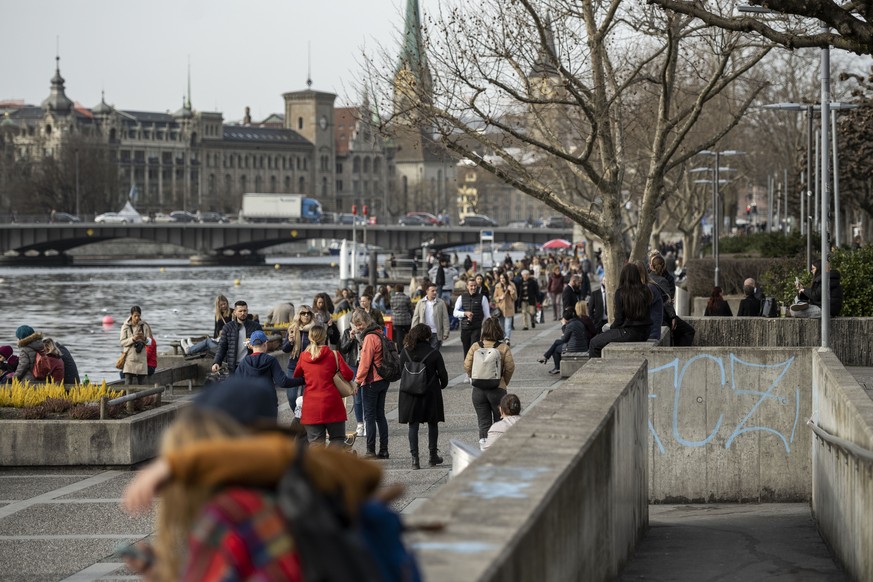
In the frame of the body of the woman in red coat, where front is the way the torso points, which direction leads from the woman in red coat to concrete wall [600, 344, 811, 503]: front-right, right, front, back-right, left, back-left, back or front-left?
right

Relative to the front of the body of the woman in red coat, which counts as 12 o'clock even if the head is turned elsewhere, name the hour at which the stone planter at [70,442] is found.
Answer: The stone planter is roughly at 10 o'clock from the woman in red coat.

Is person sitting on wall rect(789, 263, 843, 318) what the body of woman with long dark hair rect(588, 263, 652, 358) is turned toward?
no

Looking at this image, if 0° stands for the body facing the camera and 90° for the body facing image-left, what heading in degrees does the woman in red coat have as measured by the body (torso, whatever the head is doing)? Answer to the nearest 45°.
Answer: approximately 180°

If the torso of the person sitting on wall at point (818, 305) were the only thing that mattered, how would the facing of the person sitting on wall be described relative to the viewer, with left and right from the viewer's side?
facing to the left of the viewer

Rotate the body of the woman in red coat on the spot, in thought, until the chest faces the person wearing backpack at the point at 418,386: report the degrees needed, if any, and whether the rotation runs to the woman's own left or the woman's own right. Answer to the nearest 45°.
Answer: approximately 45° to the woman's own right

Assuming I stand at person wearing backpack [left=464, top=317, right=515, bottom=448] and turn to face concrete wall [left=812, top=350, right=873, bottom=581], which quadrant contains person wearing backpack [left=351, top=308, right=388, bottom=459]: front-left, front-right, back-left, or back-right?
back-right

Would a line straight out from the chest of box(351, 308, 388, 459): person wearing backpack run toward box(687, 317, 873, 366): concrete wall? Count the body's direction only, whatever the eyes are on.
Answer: no

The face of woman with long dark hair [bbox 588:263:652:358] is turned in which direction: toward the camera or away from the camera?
away from the camera

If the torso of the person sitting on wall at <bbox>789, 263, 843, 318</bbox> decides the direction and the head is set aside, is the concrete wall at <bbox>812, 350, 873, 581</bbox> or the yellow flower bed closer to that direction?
the yellow flower bed

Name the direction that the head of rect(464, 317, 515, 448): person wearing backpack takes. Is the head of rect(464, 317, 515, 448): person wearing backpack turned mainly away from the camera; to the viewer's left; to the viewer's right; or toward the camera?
away from the camera
